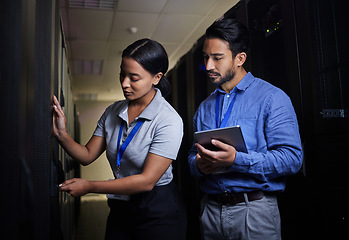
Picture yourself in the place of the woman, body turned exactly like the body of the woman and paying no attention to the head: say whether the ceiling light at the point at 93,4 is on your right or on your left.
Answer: on your right

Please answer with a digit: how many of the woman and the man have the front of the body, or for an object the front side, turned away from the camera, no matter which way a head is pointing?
0

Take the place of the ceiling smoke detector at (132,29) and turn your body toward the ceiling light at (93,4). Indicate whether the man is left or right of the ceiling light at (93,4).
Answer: left

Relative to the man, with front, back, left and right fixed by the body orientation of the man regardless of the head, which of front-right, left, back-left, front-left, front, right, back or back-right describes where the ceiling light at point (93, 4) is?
right

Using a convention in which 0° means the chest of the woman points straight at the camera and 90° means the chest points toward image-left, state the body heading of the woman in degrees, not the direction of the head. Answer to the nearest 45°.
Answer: approximately 45°

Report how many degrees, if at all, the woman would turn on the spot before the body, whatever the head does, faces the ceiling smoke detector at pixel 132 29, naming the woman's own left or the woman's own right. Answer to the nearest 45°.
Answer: approximately 135° to the woman's own right

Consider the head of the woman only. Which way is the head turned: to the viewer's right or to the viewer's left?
to the viewer's left

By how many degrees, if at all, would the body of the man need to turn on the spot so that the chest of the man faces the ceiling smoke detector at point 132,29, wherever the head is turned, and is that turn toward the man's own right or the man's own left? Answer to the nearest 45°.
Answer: approximately 90° to the man's own right
